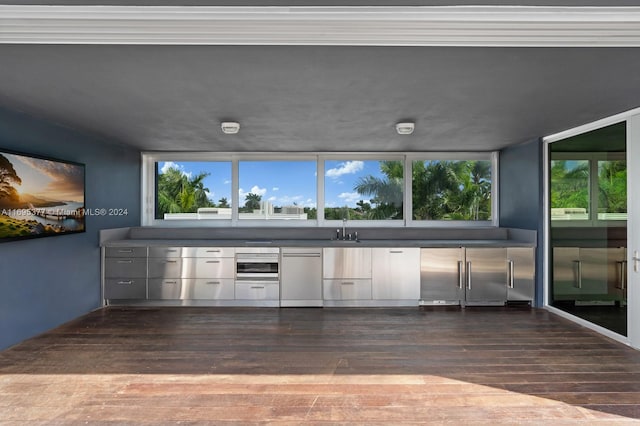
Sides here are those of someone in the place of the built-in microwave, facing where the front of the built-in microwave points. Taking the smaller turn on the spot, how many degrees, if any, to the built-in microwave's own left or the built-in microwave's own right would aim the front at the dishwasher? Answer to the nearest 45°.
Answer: approximately 90° to the built-in microwave's own left

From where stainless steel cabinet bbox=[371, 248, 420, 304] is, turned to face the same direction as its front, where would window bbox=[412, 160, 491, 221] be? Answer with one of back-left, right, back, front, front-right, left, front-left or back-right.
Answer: back-left

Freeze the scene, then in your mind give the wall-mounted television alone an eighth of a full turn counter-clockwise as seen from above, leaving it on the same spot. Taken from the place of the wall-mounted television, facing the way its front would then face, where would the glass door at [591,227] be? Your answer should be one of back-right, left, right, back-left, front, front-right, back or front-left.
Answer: front-right

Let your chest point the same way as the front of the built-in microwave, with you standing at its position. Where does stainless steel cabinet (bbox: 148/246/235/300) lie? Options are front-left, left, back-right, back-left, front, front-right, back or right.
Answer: right

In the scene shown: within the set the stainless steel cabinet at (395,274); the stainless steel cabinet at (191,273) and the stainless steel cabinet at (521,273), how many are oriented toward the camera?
3

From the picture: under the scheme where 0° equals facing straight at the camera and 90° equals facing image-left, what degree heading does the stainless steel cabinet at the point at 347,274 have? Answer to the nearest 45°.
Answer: approximately 0°

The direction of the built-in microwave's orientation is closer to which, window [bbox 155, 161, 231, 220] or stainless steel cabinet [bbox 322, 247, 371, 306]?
the stainless steel cabinet

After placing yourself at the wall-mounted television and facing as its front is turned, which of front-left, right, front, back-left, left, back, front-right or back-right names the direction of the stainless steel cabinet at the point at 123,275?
left

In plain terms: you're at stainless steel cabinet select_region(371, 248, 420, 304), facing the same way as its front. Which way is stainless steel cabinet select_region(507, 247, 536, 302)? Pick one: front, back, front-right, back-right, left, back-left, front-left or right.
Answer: left

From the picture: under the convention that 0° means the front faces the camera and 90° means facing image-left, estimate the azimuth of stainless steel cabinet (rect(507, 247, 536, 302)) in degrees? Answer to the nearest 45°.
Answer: approximately 0°

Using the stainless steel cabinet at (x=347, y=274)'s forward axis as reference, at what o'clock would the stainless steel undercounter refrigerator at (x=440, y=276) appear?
the stainless steel undercounter refrigerator at (x=440, y=276) is roughly at 9 o'clock from the stainless steel cabinet at (x=347, y=274).
